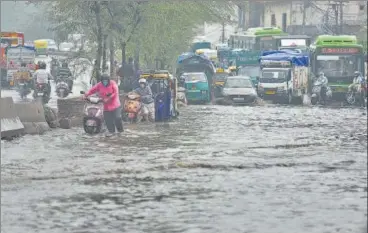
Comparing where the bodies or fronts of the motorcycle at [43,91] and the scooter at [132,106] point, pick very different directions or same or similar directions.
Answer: very different directions

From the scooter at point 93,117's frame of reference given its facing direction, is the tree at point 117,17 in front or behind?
behind

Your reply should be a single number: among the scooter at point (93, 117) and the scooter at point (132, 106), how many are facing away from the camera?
0

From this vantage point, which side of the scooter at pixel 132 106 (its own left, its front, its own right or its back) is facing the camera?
front

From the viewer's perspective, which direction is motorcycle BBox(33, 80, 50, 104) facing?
away from the camera
